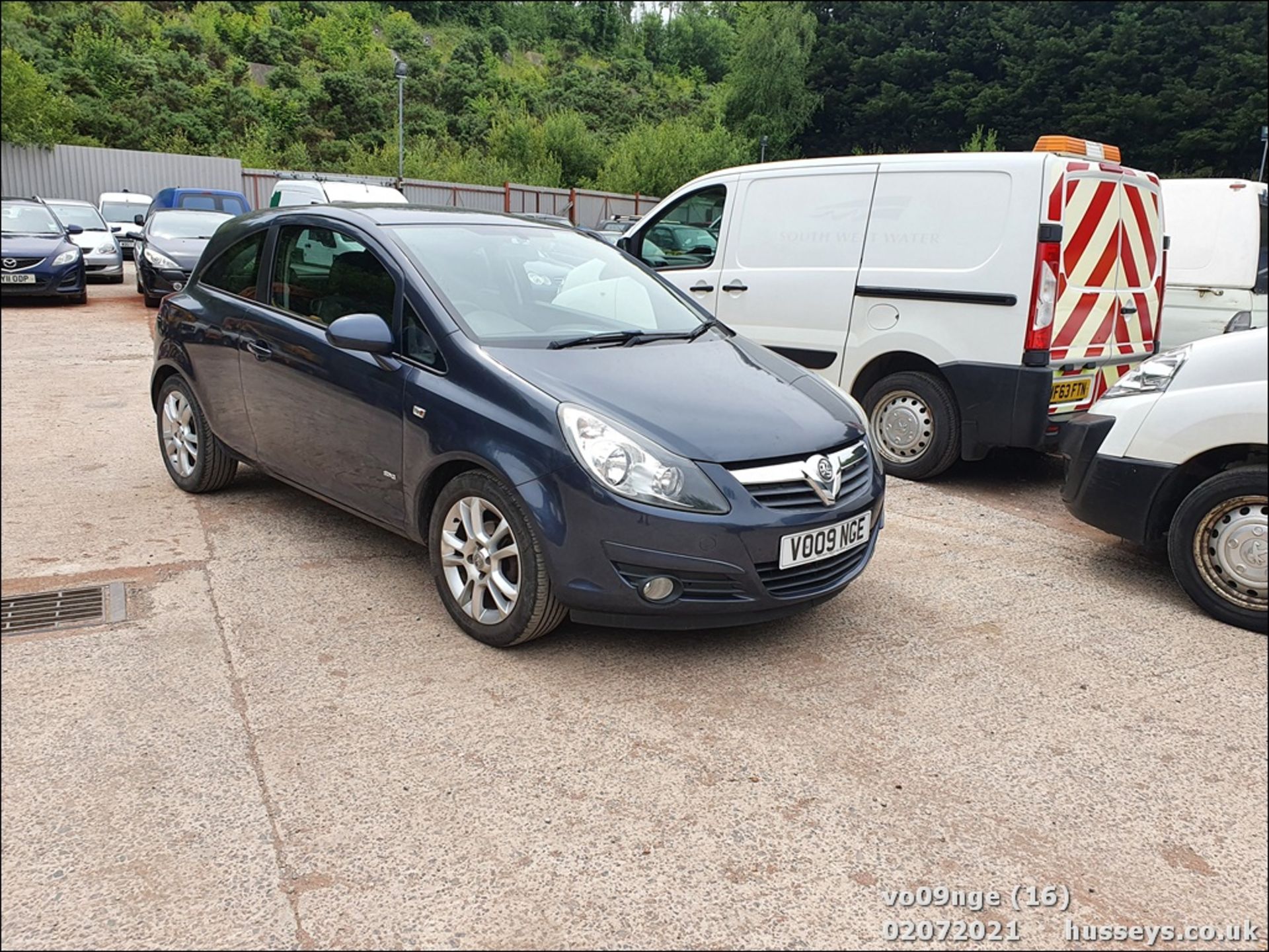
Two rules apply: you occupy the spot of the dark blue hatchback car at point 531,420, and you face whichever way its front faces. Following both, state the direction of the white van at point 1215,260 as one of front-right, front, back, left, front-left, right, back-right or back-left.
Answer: left

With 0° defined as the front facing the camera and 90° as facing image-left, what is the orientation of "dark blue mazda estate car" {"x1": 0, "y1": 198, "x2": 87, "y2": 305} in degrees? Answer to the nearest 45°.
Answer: approximately 0°

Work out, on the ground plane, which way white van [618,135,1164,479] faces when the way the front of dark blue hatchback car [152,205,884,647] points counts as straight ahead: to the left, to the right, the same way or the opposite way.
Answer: the opposite way

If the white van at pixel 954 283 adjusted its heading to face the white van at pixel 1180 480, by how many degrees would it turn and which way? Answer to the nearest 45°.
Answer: approximately 135° to its left

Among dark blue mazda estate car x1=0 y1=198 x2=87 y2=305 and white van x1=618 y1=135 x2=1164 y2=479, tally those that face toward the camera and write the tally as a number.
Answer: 1

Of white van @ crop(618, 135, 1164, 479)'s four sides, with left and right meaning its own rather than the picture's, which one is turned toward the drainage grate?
left

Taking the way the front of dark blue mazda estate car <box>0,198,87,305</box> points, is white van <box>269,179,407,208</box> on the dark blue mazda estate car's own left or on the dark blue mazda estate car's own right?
on the dark blue mazda estate car's own left

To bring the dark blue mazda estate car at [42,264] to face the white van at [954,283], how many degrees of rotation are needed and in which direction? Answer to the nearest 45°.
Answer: approximately 45° to its left

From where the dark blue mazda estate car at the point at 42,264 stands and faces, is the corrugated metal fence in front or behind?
behind

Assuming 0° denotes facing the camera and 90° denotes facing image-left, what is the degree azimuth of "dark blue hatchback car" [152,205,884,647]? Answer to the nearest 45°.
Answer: approximately 315°

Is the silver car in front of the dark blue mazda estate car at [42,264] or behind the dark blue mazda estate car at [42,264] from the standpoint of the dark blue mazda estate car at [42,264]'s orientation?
behind

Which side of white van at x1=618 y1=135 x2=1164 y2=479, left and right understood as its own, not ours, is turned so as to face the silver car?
front

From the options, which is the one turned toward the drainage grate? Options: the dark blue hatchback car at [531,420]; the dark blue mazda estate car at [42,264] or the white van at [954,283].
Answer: the dark blue mazda estate car at [42,264]

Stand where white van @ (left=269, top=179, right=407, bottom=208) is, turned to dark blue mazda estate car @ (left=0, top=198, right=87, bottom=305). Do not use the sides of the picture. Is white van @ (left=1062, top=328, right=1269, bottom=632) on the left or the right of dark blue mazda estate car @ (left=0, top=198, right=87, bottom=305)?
left
